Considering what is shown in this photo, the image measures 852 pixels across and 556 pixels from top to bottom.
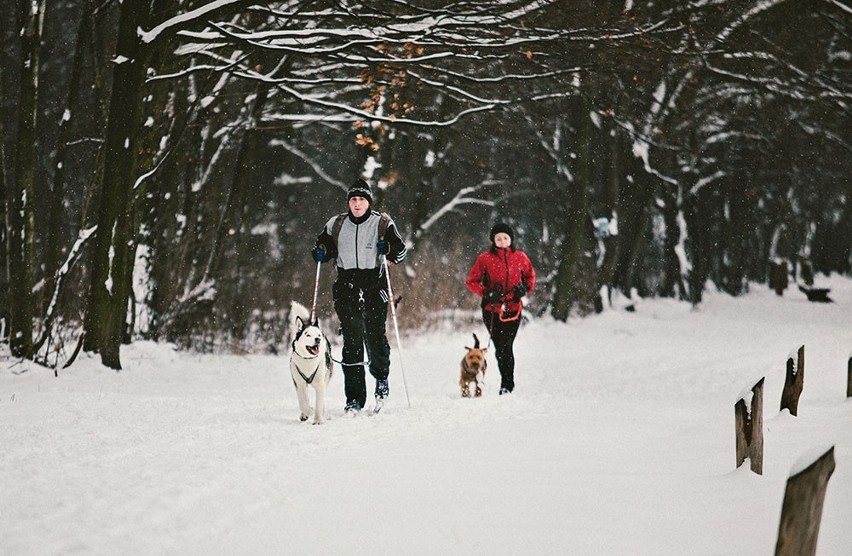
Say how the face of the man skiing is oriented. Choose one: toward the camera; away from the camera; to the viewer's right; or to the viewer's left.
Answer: toward the camera

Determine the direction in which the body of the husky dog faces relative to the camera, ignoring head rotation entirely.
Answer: toward the camera

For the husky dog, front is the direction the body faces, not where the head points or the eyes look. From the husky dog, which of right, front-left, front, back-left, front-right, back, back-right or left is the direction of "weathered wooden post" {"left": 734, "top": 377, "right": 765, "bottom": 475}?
front-left

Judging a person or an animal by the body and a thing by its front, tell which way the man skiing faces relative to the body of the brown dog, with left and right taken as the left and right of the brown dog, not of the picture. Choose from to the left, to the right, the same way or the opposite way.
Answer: the same way

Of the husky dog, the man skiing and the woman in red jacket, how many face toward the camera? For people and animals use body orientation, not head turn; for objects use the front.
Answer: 3

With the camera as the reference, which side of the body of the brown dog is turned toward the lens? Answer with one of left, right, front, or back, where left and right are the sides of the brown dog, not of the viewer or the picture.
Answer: front

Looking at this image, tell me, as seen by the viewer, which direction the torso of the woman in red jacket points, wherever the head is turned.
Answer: toward the camera

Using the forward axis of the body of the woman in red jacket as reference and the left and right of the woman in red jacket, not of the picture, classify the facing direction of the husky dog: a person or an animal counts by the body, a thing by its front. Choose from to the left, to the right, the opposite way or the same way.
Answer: the same way

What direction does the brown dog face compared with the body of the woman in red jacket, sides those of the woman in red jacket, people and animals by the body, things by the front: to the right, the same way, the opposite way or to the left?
the same way

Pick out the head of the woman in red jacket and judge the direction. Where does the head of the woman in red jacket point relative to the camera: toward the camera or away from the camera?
toward the camera

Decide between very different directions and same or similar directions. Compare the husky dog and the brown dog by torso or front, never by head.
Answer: same or similar directions

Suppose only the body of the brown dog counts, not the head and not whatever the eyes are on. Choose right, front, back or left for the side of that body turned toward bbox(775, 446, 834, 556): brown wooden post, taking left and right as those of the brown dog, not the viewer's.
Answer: front

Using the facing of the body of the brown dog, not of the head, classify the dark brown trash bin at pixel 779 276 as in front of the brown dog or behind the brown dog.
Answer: behind

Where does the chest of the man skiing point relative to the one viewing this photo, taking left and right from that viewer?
facing the viewer

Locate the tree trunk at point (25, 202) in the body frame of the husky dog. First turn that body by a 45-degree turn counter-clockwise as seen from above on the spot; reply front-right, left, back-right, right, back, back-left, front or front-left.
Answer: back

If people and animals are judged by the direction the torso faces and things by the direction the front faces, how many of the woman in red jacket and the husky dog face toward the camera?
2

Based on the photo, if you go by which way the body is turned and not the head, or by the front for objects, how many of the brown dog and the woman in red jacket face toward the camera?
2

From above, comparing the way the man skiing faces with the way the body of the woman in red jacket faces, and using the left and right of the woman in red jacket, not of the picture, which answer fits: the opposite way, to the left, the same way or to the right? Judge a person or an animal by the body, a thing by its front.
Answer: the same way
